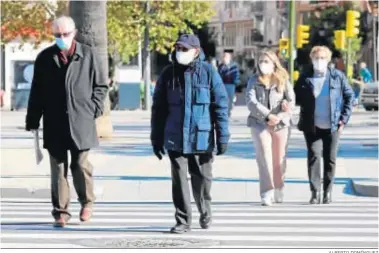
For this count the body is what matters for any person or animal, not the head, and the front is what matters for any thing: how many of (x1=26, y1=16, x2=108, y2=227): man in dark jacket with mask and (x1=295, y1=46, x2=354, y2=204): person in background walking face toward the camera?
2

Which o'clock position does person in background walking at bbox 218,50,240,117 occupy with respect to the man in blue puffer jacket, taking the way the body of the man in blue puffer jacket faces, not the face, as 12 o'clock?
The person in background walking is roughly at 6 o'clock from the man in blue puffer jacket.

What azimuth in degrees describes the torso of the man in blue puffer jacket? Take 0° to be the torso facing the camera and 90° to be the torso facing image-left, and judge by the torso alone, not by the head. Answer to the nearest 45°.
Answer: approximately 0°

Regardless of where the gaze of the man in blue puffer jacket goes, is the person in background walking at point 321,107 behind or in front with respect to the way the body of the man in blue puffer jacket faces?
behind

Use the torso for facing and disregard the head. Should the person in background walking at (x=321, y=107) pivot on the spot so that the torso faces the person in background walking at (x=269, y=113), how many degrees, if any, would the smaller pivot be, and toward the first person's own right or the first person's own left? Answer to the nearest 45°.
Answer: approximately 45° to the first person's own right

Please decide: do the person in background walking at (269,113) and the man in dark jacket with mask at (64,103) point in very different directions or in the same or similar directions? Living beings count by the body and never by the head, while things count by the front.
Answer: same or similar directions

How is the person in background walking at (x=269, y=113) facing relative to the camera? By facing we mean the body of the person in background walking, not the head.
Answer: toward the camera

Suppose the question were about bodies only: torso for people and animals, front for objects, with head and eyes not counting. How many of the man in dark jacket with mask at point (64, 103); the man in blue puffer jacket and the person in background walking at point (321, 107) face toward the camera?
3

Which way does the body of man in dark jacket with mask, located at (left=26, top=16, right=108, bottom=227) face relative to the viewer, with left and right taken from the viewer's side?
facing the viewer

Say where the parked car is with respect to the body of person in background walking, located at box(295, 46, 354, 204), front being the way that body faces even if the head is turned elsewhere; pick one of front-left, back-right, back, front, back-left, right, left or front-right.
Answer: back

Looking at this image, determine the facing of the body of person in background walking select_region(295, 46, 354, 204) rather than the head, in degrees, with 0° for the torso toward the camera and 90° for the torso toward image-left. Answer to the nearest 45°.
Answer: approximately 0°

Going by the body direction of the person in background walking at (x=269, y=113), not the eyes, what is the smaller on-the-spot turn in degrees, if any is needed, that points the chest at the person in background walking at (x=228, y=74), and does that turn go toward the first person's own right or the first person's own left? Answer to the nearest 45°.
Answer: approximately 180°
